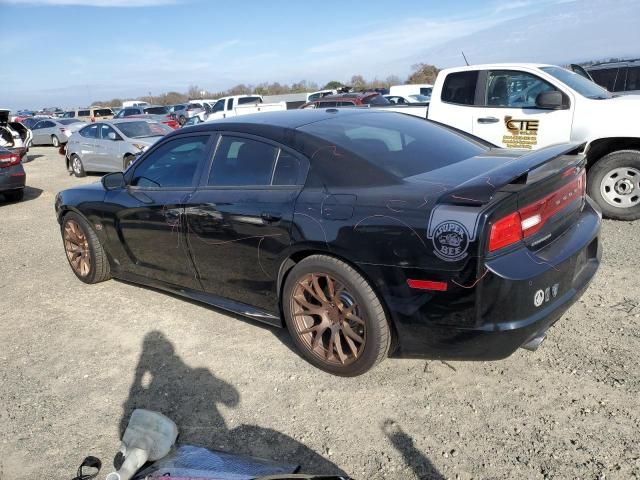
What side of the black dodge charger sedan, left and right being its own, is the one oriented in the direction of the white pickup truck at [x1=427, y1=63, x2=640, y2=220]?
right

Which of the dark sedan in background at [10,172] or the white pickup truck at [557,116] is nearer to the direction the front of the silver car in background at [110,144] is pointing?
the white pickup truck

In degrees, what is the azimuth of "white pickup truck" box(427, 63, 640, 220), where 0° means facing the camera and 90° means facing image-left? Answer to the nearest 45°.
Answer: approximately 315°

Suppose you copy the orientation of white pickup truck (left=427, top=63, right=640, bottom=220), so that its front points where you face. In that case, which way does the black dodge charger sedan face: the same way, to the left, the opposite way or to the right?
the opposite way

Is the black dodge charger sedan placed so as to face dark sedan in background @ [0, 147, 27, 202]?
yes

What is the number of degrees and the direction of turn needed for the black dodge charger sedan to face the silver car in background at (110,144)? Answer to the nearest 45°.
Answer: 0° — it already faces it

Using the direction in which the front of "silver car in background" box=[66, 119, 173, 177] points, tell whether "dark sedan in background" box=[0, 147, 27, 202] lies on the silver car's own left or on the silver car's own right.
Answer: on the silver car's own right

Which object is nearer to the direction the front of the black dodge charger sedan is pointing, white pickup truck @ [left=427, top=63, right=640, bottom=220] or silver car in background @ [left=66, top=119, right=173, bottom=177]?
the silver car in background

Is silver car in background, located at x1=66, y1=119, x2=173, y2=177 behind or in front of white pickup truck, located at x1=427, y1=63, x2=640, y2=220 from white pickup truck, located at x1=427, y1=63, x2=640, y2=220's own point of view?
behind

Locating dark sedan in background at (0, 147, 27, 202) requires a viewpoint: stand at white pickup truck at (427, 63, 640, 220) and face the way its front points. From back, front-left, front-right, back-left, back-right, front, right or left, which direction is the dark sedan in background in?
back-right

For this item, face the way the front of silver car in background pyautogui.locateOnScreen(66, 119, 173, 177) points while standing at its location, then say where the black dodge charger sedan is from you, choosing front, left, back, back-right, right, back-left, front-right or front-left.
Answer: front-right

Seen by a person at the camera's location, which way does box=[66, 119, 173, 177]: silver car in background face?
facing the viewer and to the right of the viewer

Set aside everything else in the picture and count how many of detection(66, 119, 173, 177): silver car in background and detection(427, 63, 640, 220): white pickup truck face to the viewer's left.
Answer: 0

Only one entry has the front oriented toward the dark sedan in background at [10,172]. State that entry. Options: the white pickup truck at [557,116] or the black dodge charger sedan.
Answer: the black dodge charger sedan

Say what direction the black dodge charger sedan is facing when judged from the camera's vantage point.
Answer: facing away from the viewer and to the left of the viewer

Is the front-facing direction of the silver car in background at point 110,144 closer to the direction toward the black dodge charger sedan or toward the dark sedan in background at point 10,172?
the black dodge charger sedan

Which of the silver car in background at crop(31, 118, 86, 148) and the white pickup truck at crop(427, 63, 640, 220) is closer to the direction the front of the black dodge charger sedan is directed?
the silver car in background

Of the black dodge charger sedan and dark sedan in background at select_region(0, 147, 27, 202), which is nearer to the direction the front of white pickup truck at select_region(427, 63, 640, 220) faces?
the black dodge charger sedan
